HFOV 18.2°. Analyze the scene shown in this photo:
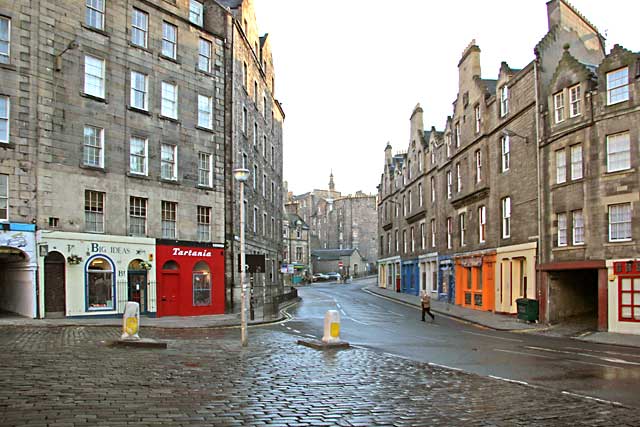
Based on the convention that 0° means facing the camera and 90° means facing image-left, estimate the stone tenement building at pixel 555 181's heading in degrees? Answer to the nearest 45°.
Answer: approximately 45°

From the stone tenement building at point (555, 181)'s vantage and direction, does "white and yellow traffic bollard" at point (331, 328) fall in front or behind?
in front

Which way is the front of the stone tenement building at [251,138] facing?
to the viewer's right

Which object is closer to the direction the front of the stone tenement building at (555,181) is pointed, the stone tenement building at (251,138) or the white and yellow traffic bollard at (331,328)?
the white and yellow traffic bollard

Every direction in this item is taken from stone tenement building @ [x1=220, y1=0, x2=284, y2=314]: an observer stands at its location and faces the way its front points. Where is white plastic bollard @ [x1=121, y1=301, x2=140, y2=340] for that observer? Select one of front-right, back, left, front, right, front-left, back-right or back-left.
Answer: right

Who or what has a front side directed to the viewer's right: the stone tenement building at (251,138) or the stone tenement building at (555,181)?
the stone tenement building at (251,138)

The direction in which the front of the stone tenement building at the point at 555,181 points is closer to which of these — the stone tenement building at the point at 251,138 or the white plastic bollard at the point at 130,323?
the white plastic bollard

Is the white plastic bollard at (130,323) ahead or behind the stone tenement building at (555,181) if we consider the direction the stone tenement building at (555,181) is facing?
ahead
